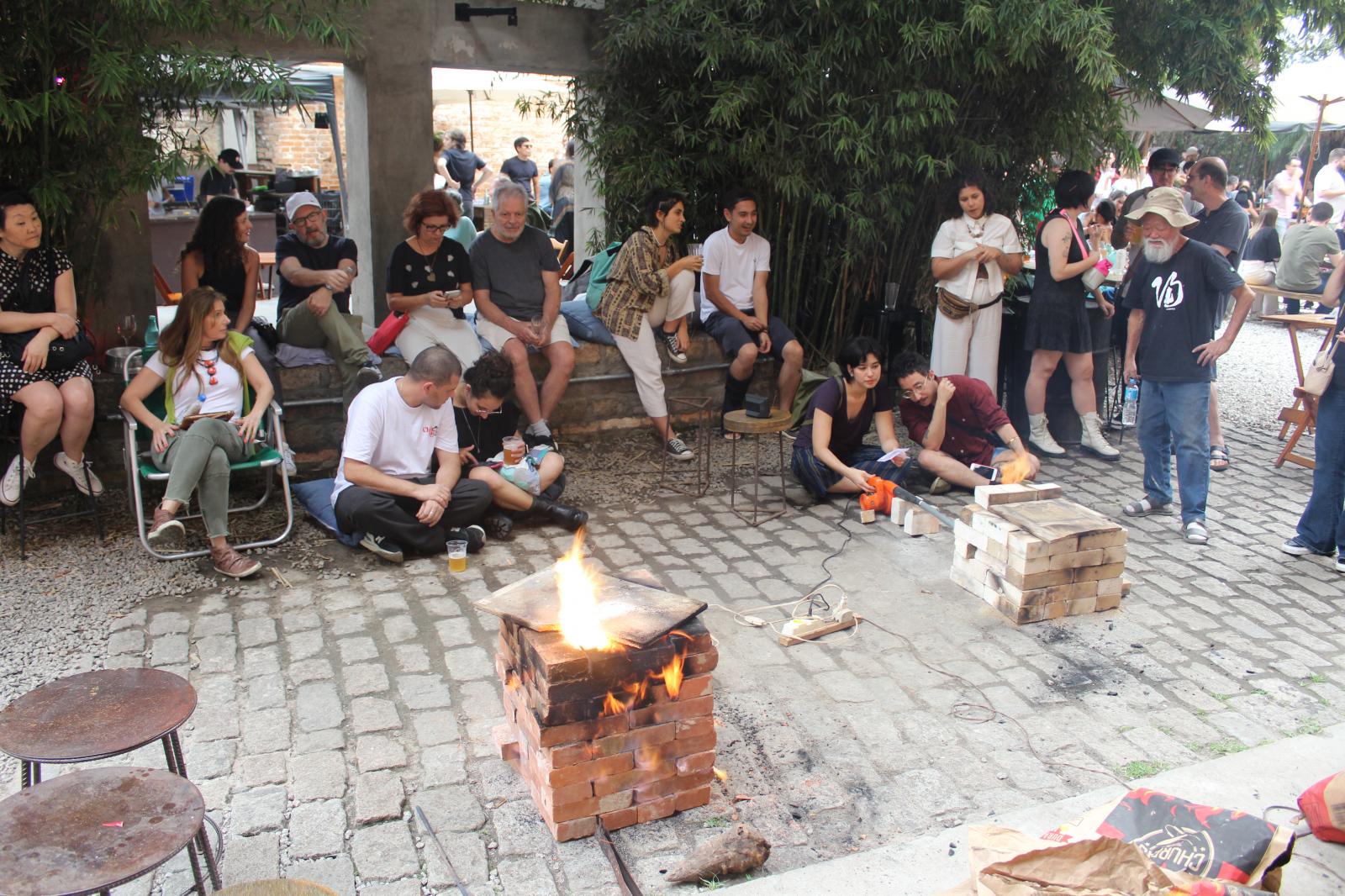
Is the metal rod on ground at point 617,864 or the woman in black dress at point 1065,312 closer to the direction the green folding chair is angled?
the metal rod on ground

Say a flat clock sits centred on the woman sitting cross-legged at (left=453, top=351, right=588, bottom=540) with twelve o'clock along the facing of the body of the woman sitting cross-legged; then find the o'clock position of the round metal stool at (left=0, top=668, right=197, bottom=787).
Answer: The round metal stool is roughly at 2 o'clock from the woman sitting cross-legged.

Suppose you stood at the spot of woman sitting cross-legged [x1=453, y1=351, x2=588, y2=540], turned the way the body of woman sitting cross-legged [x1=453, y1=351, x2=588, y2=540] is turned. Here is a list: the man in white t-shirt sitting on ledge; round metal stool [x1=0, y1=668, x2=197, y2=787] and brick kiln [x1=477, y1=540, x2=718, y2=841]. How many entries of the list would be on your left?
1

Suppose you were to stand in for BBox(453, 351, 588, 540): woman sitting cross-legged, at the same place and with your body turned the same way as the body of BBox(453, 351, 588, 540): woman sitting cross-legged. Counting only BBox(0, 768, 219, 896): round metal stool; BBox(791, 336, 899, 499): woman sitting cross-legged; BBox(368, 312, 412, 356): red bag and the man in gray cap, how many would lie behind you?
2

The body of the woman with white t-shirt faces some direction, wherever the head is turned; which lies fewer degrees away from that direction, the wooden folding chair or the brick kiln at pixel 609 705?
the brick kiln

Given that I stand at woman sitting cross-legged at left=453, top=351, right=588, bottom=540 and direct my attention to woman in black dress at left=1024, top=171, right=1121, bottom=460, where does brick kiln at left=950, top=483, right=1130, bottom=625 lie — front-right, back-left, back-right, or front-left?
front-right

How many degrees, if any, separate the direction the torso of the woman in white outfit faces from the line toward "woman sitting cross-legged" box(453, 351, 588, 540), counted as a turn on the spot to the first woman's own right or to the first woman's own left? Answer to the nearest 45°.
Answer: approximately 45° to the first woman's own right

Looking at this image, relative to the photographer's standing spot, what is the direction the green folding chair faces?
facing the viewer

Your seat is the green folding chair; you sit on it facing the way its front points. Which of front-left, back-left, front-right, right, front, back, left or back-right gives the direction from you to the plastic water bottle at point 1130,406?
left

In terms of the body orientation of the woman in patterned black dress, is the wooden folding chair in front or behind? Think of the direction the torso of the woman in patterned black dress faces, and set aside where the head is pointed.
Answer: in front

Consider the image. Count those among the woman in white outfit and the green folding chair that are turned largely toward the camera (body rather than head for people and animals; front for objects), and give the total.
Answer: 2

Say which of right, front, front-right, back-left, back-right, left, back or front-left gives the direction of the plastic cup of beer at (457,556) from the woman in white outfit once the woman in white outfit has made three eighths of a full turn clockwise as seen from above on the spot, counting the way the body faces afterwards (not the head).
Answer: left

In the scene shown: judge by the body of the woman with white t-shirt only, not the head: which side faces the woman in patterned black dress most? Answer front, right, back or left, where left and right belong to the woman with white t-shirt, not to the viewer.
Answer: right

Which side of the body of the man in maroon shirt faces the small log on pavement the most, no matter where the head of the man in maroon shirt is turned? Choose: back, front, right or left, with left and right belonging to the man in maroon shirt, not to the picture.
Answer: front

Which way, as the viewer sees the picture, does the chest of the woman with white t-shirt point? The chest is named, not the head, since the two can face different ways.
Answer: toward the camera

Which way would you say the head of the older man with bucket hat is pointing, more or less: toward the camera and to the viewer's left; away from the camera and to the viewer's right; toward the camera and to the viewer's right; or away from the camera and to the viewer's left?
toward the camera and to the viewer's left

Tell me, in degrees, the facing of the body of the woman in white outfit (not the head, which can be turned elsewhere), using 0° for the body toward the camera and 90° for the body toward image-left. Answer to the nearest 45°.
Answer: approximately 0°

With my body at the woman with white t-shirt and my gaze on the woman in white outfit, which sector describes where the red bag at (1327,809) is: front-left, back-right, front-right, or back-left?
front-right
